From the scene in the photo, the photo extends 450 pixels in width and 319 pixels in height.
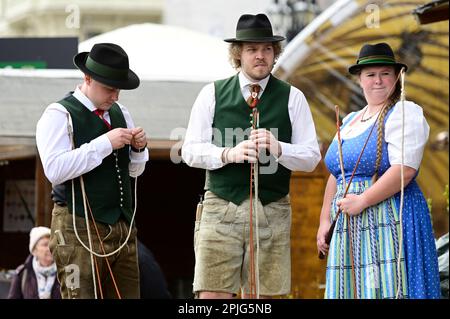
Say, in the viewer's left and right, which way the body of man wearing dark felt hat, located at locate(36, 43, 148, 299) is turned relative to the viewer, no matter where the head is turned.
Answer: facing the viewer and to the right of the viewer

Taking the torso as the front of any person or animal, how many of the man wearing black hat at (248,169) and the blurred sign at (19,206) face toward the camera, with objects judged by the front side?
2

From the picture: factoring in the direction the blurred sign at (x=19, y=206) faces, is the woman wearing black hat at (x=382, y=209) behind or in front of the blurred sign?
in front

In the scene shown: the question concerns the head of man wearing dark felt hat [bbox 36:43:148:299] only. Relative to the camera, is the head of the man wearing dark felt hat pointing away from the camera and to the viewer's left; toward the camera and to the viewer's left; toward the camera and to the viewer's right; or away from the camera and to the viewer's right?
toward the camera and to the viewer's right

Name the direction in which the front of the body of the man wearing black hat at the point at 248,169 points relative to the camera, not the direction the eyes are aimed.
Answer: toward the camera

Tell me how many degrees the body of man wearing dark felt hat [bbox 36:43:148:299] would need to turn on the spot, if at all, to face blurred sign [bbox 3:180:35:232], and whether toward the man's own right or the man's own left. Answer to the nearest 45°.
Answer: approximately 135° to the man's own left

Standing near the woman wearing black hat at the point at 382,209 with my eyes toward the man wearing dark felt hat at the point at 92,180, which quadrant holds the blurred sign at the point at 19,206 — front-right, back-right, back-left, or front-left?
front-right

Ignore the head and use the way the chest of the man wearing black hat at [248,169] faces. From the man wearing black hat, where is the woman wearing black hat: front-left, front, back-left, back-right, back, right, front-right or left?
left

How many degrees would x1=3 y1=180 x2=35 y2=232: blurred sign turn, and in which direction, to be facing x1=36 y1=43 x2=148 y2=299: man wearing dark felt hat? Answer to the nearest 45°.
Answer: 0° — it already faces them

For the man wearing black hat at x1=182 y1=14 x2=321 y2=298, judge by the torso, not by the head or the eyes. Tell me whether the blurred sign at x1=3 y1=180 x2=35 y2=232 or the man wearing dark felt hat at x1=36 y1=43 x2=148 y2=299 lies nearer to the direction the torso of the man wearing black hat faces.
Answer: the man wearing dark felt hat
